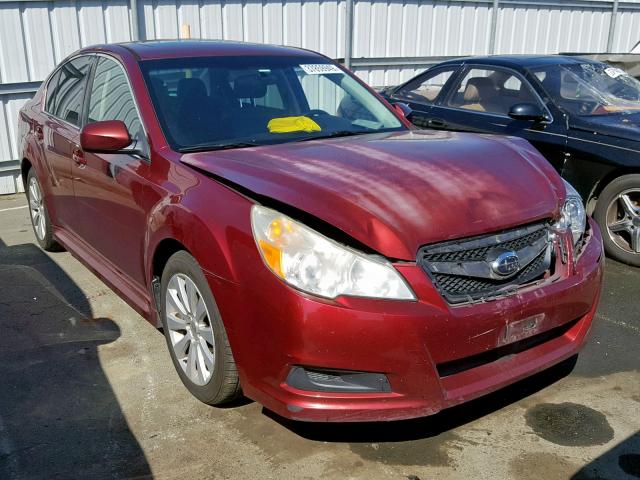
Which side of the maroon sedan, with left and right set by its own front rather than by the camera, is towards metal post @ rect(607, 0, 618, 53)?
left

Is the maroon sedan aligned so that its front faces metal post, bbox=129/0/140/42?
no

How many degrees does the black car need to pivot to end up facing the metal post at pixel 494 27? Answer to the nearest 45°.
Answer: approximately 135° to its left

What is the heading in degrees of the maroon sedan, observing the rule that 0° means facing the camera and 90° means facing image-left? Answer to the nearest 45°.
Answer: approximately 315°

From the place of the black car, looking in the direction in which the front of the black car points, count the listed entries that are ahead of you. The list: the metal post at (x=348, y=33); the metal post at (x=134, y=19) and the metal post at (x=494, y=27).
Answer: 0

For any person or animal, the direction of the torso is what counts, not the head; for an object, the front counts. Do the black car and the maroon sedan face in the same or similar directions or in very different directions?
same or similar directions

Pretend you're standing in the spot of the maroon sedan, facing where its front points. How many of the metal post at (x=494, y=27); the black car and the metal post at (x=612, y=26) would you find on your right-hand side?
0

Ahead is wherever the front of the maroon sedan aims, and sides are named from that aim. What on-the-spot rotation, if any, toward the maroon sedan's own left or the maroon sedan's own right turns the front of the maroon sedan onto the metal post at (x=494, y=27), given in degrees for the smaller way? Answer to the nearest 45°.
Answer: approximately 135° to the maroon sedan's own left

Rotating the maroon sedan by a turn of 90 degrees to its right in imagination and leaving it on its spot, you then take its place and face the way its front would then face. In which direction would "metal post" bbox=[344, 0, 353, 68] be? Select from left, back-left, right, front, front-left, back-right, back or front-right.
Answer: back-right

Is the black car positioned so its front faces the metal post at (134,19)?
no

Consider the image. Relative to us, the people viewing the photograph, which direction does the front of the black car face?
facing the viewer and to the right of the viewer

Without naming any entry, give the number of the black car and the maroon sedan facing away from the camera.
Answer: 0
